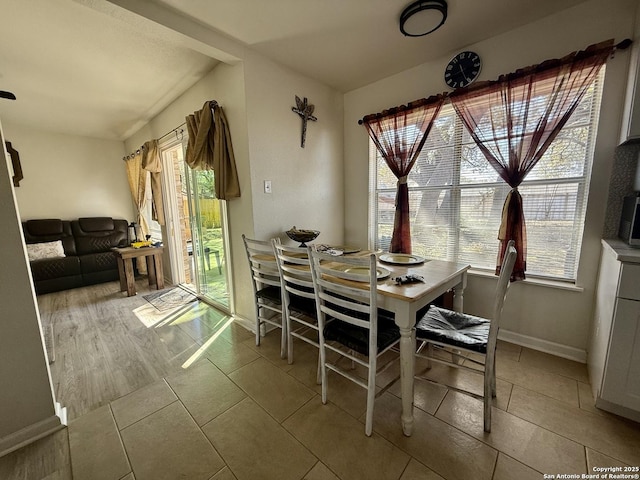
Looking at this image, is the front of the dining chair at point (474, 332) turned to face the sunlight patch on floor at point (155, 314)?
yes

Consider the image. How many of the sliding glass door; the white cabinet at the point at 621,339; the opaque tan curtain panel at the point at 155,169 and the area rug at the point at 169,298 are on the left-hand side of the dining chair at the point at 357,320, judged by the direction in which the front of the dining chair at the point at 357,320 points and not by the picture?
3

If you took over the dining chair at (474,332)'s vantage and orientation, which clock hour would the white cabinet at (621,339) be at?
The white cabinet is roughly at 5 o'clock from the dining chair.

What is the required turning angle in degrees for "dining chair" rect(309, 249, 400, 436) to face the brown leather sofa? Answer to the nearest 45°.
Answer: approximately 90° to its left

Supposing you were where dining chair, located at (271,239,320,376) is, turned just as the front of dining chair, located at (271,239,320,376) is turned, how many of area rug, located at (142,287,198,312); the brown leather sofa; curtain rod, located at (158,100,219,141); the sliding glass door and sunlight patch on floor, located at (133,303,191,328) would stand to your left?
5

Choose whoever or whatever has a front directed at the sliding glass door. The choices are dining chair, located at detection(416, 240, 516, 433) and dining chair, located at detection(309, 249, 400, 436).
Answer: dining chair, located at detection(416, 240, 516, 433)

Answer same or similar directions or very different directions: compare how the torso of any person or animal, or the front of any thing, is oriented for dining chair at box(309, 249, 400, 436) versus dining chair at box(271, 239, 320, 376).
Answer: same or similar directions

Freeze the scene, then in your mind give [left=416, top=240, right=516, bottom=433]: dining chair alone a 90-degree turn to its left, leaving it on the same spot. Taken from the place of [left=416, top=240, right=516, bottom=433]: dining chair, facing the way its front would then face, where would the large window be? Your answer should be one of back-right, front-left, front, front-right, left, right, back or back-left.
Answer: back

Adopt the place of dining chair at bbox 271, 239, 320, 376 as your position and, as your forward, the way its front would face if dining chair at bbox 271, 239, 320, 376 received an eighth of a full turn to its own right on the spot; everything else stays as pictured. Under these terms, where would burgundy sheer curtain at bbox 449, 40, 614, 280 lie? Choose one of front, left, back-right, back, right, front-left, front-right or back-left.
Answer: front

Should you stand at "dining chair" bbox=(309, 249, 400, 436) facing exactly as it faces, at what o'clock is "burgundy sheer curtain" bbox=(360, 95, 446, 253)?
The burgundy sheer curtain is roughly at 11 o'clock from the dining chair.

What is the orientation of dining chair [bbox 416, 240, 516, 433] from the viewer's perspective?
to the viewer's left

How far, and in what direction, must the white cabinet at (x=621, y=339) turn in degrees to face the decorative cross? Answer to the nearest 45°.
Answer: approximately 90° to its right

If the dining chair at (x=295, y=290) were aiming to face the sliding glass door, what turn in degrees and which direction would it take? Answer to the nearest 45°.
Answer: approximately 90° to its left

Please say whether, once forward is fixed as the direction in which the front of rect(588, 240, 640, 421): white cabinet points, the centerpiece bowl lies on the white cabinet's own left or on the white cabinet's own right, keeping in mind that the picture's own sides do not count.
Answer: on the white cabinet's own right
